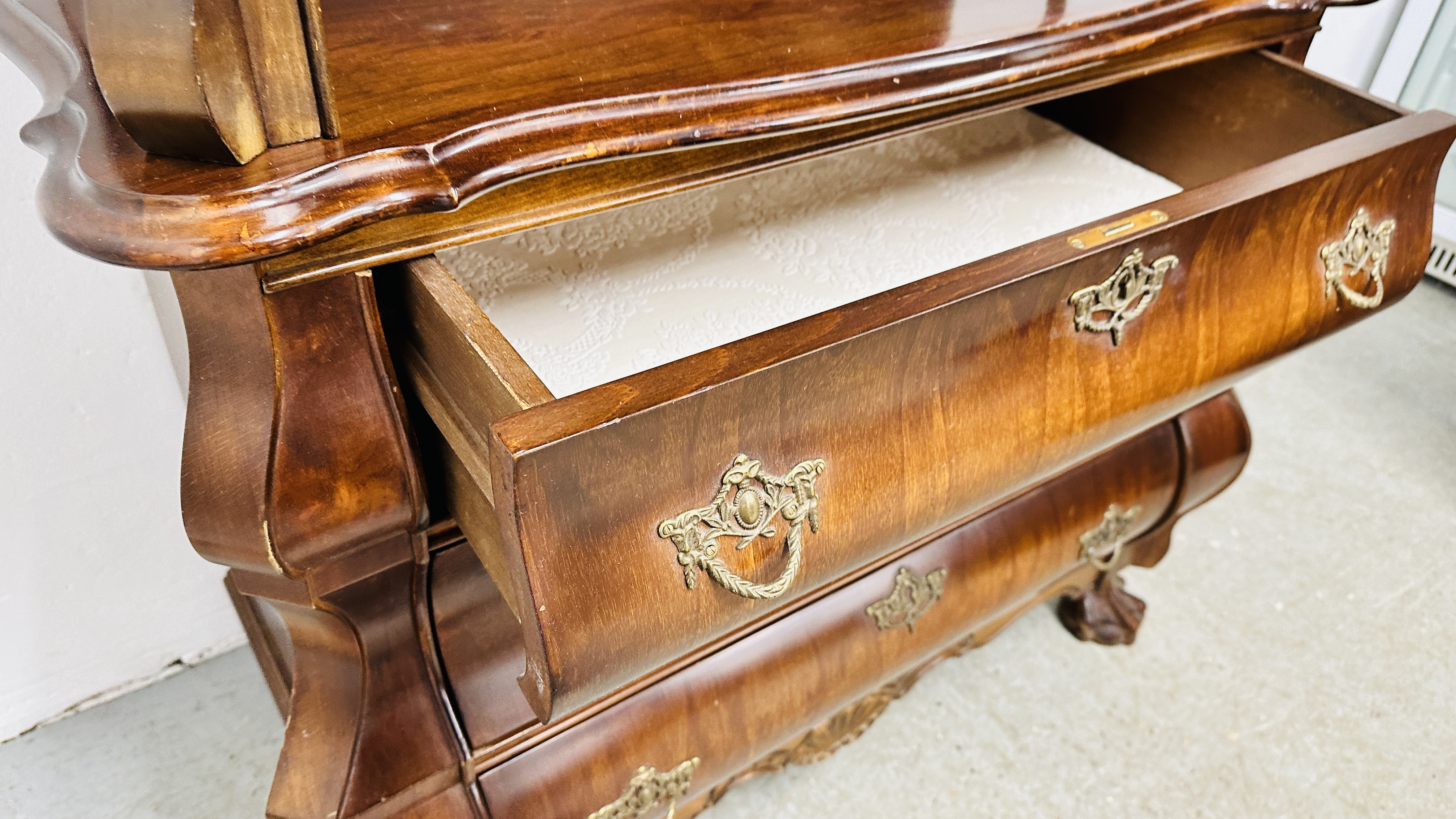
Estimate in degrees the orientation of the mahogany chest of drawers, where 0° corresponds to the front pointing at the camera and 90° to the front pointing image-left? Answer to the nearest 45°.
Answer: approximately 315°
